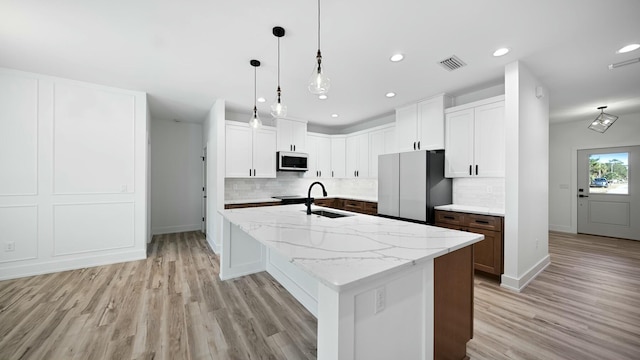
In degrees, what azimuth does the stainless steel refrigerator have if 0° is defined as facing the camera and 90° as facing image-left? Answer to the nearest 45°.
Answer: approximately 45°

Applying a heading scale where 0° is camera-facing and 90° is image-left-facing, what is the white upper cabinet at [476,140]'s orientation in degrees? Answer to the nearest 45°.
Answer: approximately 45°

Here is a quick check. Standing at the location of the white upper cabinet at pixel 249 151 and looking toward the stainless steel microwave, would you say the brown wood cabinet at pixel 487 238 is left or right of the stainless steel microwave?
right

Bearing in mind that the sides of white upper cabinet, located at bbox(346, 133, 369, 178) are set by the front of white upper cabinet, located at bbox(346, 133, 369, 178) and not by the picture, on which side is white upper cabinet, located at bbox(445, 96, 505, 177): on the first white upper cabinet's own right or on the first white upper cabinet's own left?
on the first white upper cabinet's own left

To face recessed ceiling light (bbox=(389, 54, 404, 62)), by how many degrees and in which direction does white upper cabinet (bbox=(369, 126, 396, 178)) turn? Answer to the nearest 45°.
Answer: approximately 45° to its left

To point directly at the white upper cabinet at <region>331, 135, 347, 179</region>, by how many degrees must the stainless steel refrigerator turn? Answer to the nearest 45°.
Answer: approximately 90° to its right

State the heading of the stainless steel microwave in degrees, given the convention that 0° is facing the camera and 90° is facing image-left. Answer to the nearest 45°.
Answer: approximately 315°

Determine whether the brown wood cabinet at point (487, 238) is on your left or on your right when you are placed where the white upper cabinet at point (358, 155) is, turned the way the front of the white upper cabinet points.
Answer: on your left

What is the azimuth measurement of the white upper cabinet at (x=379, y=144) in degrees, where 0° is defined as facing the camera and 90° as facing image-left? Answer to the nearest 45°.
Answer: approximately 45°
